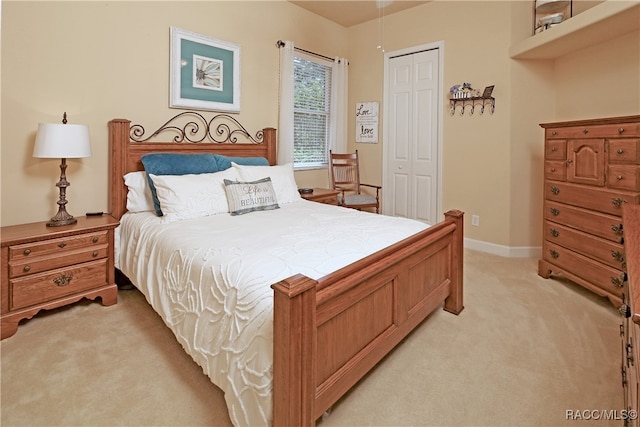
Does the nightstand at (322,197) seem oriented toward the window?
no

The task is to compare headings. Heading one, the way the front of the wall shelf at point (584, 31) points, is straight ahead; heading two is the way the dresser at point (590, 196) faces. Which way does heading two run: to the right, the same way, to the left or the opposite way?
the same way

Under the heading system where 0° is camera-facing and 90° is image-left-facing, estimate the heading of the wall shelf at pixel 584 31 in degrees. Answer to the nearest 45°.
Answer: approximately 45°

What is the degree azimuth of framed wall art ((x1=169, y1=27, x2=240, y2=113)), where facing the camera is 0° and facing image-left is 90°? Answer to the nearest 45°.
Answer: approximately 315°

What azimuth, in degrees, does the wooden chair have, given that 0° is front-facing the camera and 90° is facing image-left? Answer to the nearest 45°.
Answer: approximately 315°

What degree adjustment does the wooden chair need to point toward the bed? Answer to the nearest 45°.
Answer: approximately 45° to its right

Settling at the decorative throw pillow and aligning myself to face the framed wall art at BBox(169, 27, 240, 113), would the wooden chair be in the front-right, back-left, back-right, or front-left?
front-right

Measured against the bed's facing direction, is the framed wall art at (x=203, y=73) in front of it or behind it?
behind

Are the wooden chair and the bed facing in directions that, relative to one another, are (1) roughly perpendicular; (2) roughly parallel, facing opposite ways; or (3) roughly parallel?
roughly parallel

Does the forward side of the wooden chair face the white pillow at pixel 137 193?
no

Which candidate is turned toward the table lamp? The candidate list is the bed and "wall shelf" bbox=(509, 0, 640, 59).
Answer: the wall shelf

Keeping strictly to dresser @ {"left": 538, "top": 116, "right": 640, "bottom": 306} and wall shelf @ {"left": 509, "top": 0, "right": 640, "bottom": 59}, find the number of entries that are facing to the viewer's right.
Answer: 0

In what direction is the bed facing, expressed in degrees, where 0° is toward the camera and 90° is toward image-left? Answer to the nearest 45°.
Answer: approximately 315°
